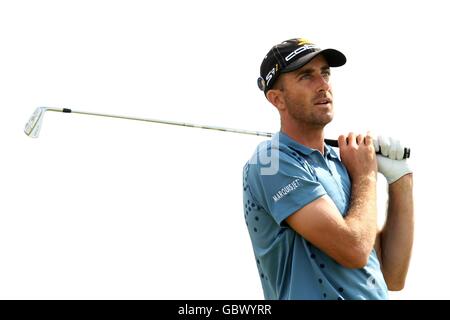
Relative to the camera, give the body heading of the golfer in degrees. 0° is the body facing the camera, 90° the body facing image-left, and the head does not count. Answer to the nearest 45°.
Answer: approximately 315°

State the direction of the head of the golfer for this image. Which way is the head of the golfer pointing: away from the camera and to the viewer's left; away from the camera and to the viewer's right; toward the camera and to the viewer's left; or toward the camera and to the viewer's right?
toward the camera and to the viewer's right
